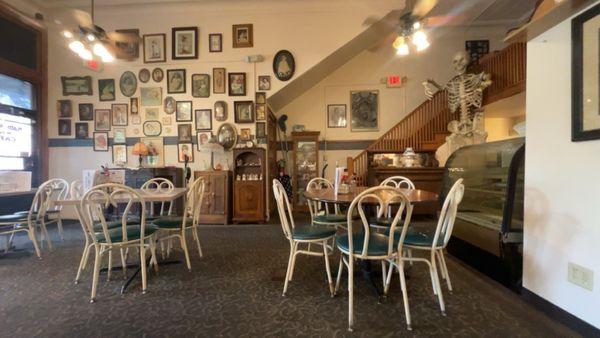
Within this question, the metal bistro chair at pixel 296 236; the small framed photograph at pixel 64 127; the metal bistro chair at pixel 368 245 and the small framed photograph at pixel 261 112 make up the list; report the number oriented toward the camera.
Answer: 2

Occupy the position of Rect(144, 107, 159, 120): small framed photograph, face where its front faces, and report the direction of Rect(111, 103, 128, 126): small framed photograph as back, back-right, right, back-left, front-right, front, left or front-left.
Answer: back-right

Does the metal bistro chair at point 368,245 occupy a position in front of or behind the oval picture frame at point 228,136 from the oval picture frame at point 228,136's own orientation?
in front

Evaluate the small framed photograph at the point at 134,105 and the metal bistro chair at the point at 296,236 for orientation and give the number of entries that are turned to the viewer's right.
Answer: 1

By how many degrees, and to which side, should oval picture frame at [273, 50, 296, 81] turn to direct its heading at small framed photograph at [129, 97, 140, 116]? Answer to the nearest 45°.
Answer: approximately 90° to its right

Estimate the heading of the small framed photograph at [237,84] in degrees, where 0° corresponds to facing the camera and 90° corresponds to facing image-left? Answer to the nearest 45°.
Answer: approximately 0°

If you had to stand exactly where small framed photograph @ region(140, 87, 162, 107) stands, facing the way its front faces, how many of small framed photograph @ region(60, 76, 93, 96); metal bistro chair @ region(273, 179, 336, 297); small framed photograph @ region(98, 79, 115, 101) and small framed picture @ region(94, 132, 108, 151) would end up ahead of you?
1

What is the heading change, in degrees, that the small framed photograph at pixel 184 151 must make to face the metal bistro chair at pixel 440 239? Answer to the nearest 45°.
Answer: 0° — it already faces it

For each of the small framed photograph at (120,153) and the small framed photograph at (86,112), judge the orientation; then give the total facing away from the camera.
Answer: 0

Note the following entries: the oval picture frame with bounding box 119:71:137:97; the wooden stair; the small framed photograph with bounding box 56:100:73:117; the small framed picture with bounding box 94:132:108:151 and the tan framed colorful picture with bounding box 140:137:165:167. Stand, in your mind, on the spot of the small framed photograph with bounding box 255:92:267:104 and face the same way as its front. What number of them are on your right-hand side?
4

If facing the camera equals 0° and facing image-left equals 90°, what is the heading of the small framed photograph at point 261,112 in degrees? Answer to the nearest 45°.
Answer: approximately 0°

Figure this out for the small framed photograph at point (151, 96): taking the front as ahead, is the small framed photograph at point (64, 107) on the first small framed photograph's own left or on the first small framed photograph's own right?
on the first small framed photograph's own right
